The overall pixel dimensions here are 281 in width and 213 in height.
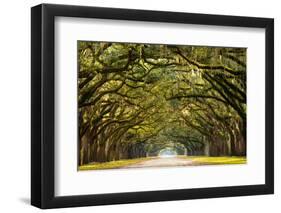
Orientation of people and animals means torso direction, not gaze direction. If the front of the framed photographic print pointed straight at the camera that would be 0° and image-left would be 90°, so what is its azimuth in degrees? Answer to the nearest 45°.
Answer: approximately 315°
